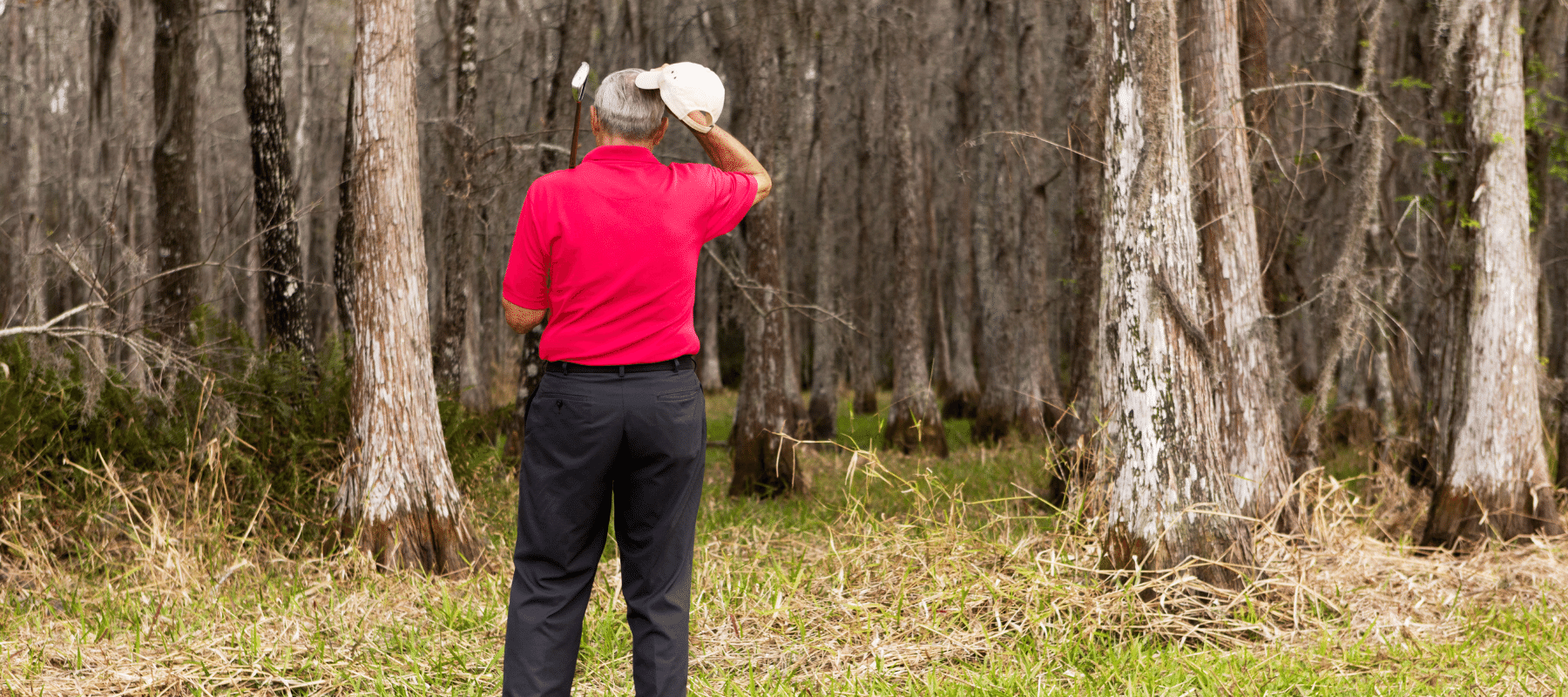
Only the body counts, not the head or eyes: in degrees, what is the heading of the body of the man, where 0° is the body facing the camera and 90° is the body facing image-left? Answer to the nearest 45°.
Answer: approximately 180°

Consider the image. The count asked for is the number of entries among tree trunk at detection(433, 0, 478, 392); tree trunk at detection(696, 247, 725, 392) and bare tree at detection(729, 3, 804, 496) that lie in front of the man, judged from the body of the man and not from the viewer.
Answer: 3

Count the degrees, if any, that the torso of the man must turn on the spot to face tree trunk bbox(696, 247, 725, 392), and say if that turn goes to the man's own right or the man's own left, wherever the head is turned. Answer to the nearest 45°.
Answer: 0° — they already face it

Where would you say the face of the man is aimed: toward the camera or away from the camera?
away from the camera

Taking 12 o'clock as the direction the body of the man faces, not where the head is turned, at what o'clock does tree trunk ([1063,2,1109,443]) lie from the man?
The tree trunk is roughly at 1 o'clock from the man.

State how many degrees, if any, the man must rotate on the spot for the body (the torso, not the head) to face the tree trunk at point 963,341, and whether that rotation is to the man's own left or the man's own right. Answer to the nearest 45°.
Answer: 0° — they already face it
